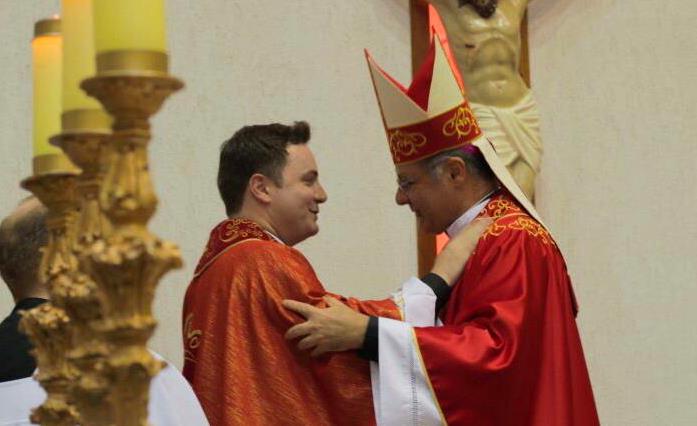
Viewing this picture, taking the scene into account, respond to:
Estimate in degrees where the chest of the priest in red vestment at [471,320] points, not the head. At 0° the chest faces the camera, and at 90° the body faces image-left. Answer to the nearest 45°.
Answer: approximately 90°

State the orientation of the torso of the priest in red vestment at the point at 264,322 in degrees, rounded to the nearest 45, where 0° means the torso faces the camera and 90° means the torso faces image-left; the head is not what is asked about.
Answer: approximately 270°

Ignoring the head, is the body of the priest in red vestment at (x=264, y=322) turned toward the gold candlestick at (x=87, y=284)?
no

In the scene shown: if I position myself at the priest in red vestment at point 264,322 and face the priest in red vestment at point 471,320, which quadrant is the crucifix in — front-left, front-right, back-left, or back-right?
front-left

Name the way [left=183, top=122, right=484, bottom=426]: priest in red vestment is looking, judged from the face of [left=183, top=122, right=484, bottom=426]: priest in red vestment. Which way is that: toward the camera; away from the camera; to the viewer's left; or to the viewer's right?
to the viewer's right

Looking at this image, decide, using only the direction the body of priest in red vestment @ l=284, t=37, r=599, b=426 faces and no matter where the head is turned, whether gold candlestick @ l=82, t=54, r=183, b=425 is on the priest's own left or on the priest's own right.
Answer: on the priest's own left

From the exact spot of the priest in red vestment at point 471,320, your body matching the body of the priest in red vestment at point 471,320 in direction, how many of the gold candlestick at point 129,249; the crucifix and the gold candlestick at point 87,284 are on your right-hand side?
1

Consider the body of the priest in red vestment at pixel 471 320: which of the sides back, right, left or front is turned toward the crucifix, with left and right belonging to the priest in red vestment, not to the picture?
right

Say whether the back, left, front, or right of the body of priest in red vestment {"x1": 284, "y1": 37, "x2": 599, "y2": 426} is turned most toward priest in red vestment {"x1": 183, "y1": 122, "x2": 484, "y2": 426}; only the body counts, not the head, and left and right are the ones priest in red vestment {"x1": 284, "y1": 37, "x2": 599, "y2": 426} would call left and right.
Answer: front

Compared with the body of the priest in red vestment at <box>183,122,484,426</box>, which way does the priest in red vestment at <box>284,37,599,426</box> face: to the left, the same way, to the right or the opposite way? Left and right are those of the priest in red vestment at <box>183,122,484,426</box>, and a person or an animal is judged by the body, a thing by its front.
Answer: the opposite way

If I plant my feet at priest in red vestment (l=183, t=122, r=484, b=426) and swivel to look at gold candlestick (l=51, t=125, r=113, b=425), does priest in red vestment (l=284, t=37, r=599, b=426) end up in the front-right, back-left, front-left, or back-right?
back-left

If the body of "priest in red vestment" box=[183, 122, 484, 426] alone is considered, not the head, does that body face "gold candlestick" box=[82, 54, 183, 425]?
no

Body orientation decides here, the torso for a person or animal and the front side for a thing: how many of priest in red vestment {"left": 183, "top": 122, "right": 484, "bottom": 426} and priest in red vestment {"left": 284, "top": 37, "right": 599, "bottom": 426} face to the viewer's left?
1
